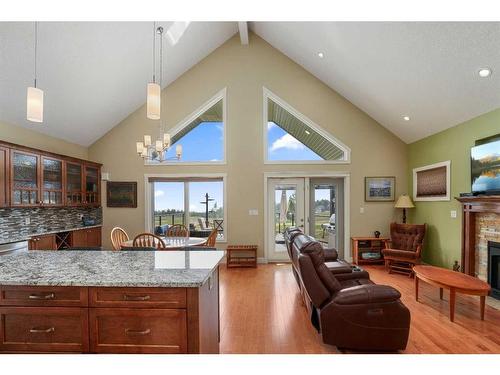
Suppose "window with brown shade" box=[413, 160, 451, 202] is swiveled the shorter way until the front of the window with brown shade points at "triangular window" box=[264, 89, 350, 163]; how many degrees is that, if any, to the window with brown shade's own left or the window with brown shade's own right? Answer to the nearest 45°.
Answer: approximately 45° to the window with brown shade's own right

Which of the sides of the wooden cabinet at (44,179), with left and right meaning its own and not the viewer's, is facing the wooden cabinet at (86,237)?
left

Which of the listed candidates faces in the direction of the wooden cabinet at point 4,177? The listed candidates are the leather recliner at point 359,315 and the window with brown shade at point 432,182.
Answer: the window with brown shade

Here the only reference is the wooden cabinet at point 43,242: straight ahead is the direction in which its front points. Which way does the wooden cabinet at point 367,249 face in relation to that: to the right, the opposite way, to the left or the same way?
to the right

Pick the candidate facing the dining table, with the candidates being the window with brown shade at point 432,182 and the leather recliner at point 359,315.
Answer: the window with brown shade

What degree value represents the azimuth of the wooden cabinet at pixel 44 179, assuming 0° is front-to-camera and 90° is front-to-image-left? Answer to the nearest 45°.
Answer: approximately 315°

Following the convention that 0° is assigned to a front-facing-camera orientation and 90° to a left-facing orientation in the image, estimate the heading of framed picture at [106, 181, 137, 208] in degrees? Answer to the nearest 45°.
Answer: approximately 0°

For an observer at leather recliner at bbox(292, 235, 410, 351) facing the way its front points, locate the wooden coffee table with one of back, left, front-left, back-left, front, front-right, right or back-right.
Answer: front-left

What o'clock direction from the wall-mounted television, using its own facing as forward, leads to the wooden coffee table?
The wooden coffee table is roughly at 11 o'clock from the wall-mounted television.

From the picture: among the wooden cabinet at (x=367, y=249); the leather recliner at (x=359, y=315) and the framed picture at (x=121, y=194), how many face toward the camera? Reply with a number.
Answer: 2

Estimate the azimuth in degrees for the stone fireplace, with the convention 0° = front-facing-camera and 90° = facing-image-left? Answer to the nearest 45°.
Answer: approximately 45°

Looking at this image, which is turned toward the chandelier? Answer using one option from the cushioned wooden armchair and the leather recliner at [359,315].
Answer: the cushioned wooden armchair
